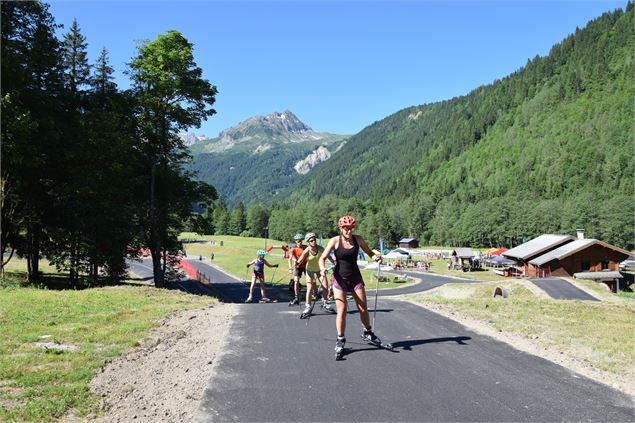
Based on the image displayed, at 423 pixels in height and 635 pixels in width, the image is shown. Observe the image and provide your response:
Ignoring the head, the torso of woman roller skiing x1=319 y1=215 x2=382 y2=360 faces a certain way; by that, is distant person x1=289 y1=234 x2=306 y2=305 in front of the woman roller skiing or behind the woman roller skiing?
behind

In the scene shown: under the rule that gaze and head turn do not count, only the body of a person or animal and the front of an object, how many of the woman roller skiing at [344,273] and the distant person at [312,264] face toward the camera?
2

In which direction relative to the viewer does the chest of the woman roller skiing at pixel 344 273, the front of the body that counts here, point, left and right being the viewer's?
facing the viewer

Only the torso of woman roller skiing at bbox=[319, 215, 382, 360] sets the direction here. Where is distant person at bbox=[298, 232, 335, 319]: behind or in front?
behind

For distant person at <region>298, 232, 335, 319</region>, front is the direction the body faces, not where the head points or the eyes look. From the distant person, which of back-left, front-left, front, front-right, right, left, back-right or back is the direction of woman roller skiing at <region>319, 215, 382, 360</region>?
front

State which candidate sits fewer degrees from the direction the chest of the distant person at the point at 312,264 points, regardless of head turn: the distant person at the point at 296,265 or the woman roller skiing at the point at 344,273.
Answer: the woman roller skiing

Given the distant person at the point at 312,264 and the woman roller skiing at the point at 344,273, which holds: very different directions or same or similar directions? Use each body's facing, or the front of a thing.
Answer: same or similar directions
